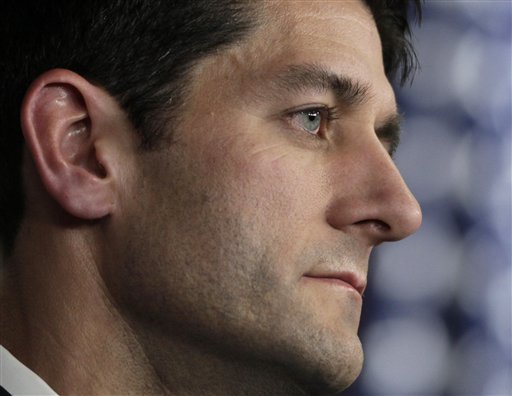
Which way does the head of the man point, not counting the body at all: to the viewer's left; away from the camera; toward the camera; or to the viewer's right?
to the viewer's right
